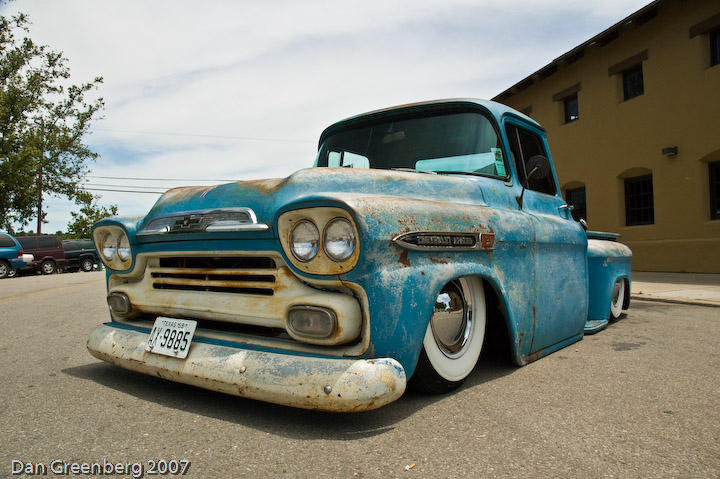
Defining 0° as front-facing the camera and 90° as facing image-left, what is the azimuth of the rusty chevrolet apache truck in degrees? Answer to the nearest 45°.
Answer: approximately 45°

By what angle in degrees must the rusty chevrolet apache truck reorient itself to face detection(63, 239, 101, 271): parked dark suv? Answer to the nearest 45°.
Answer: approximately 90° to its right

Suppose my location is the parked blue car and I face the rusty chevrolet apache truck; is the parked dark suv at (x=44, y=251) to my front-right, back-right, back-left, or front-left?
back-left

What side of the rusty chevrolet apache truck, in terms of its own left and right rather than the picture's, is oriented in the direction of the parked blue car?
right

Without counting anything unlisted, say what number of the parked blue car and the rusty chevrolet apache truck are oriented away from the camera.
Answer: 0

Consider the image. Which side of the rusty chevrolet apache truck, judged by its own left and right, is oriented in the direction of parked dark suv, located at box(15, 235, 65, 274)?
right
